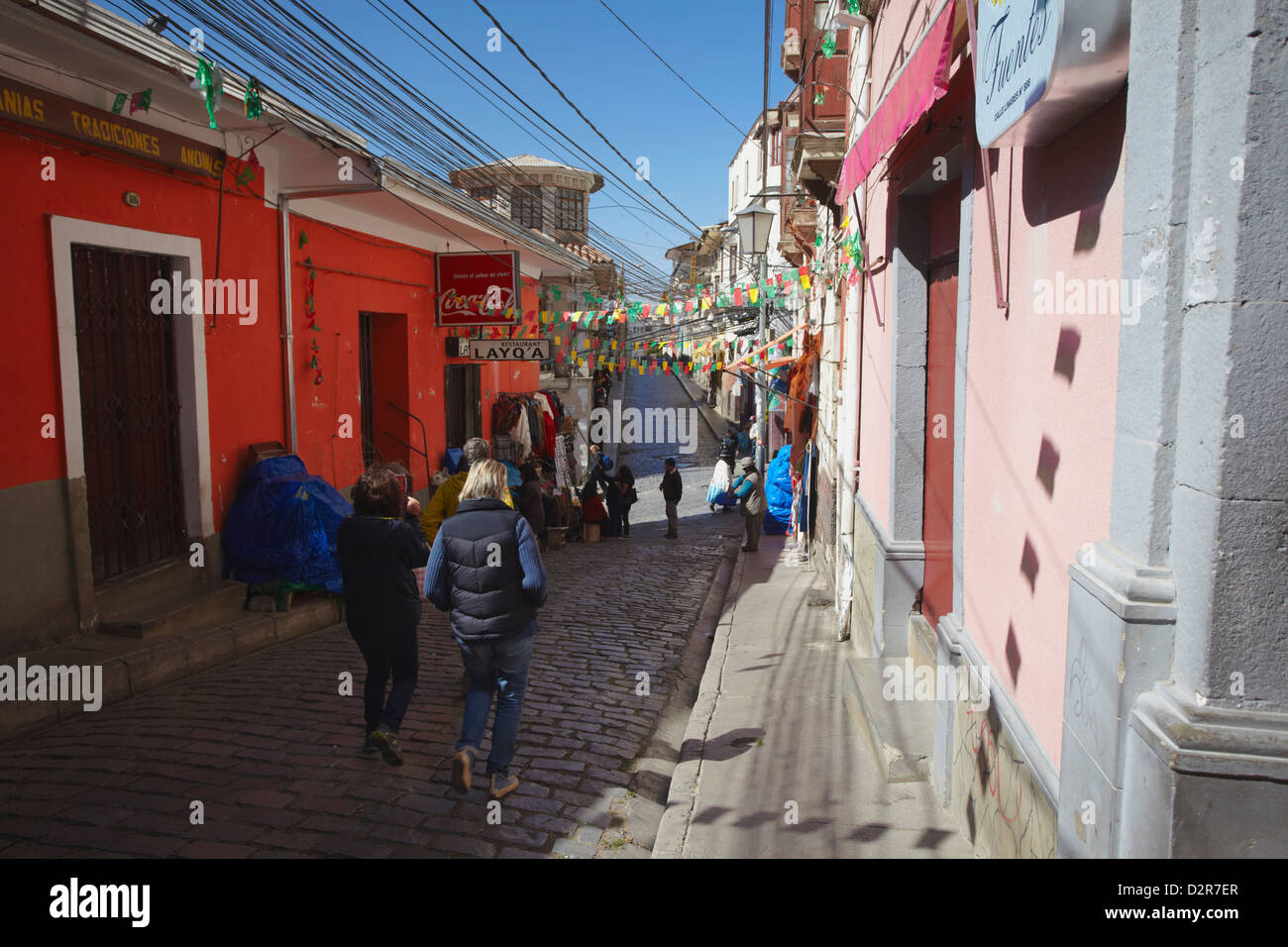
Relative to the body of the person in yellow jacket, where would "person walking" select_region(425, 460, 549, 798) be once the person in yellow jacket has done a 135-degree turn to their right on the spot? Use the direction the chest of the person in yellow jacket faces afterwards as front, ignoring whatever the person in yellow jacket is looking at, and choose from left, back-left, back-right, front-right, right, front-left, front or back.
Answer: front-right

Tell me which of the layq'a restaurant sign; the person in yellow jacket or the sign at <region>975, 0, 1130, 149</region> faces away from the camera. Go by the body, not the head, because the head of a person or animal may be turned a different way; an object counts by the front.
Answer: the person in yellow jacket

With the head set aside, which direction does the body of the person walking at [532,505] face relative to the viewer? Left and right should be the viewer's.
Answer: facing away from the viewer

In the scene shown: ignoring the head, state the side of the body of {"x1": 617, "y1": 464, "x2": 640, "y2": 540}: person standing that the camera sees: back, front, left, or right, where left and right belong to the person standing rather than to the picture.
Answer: back

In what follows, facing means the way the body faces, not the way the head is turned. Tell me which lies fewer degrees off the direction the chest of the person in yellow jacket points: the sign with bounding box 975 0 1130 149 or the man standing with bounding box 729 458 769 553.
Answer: the man standing

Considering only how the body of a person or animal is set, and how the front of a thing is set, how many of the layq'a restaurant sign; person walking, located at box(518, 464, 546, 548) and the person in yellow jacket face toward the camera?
1

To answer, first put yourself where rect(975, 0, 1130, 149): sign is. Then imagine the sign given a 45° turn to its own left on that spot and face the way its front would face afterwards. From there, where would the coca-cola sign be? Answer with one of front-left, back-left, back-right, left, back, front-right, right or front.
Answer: back-right

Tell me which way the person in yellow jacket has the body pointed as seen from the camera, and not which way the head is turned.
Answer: away from the camera

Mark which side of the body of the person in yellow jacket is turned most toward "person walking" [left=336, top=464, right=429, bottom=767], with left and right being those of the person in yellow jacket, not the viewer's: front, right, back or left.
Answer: back

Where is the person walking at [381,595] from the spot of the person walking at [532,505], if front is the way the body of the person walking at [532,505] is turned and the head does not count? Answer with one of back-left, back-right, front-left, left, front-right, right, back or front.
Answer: back

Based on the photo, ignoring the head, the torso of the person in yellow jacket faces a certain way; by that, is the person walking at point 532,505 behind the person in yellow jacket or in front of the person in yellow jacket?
in front
